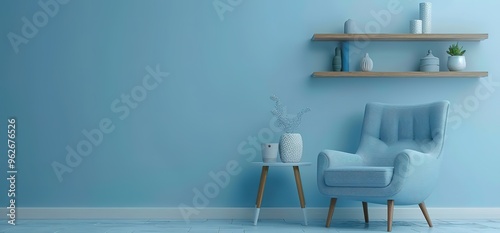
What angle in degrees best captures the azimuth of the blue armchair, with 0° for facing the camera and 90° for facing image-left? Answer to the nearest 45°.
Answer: approximately 45°

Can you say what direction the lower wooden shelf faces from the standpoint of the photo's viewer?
facing the viewer

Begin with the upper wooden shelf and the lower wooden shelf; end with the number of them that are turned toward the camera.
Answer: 2

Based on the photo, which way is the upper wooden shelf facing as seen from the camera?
toward the camera
